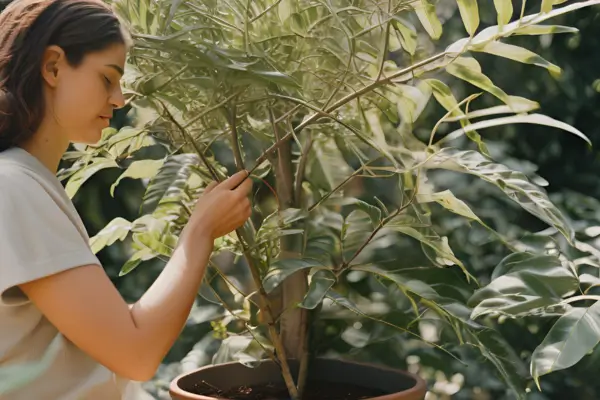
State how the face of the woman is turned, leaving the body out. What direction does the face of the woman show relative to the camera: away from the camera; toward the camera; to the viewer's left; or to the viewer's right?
to the viewer's right

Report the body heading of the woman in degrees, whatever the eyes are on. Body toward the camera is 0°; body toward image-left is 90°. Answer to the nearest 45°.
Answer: approximately 270°
